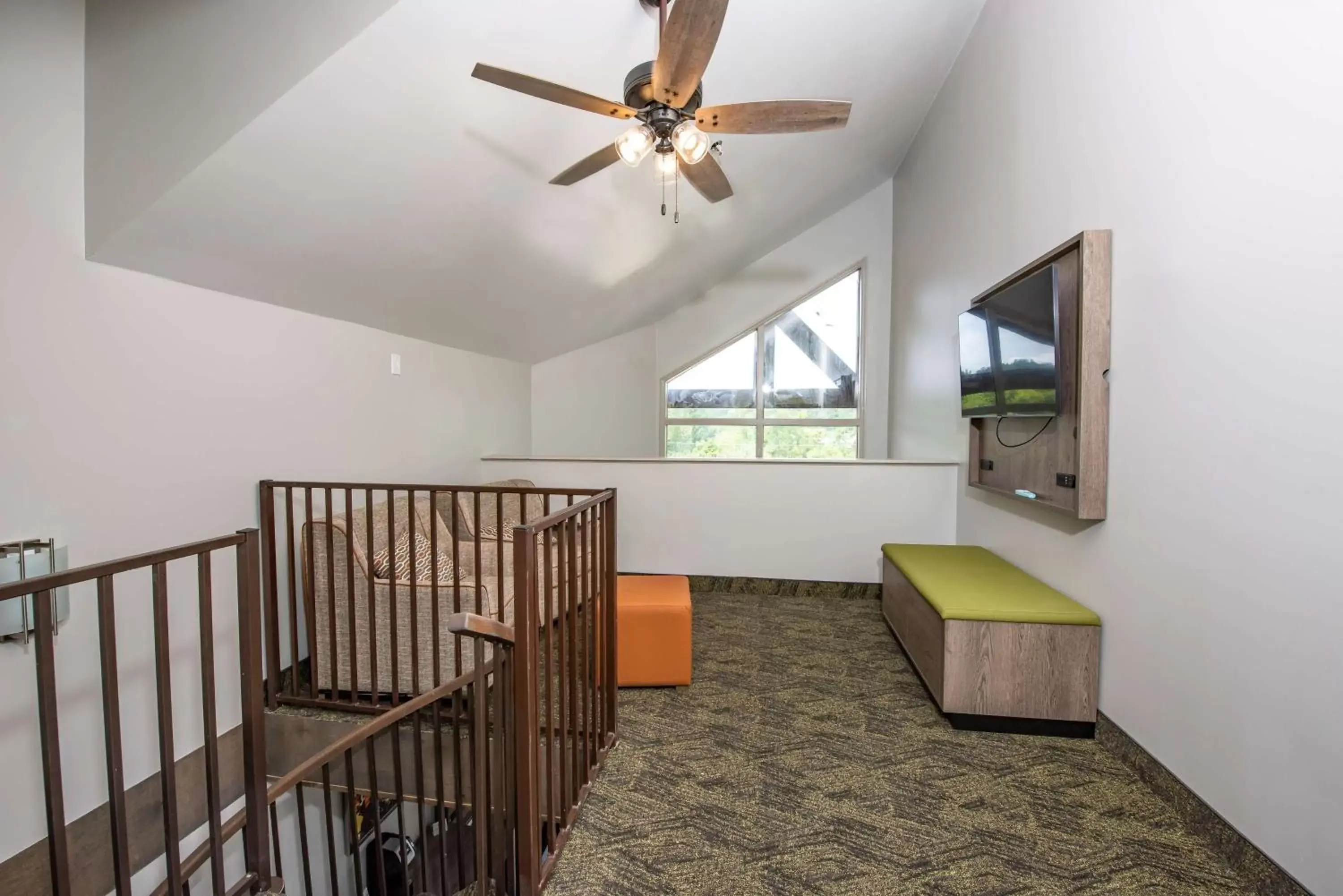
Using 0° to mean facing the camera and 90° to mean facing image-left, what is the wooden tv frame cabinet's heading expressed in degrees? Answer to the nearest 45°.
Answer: approximately 45°

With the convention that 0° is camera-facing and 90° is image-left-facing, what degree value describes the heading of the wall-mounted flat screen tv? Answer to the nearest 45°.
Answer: approximately 45°

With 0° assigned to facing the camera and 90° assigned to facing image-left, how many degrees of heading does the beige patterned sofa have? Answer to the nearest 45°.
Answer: approximately 315°
